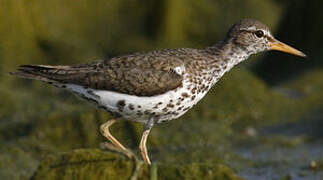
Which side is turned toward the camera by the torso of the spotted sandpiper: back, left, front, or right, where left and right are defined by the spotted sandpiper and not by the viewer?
right
